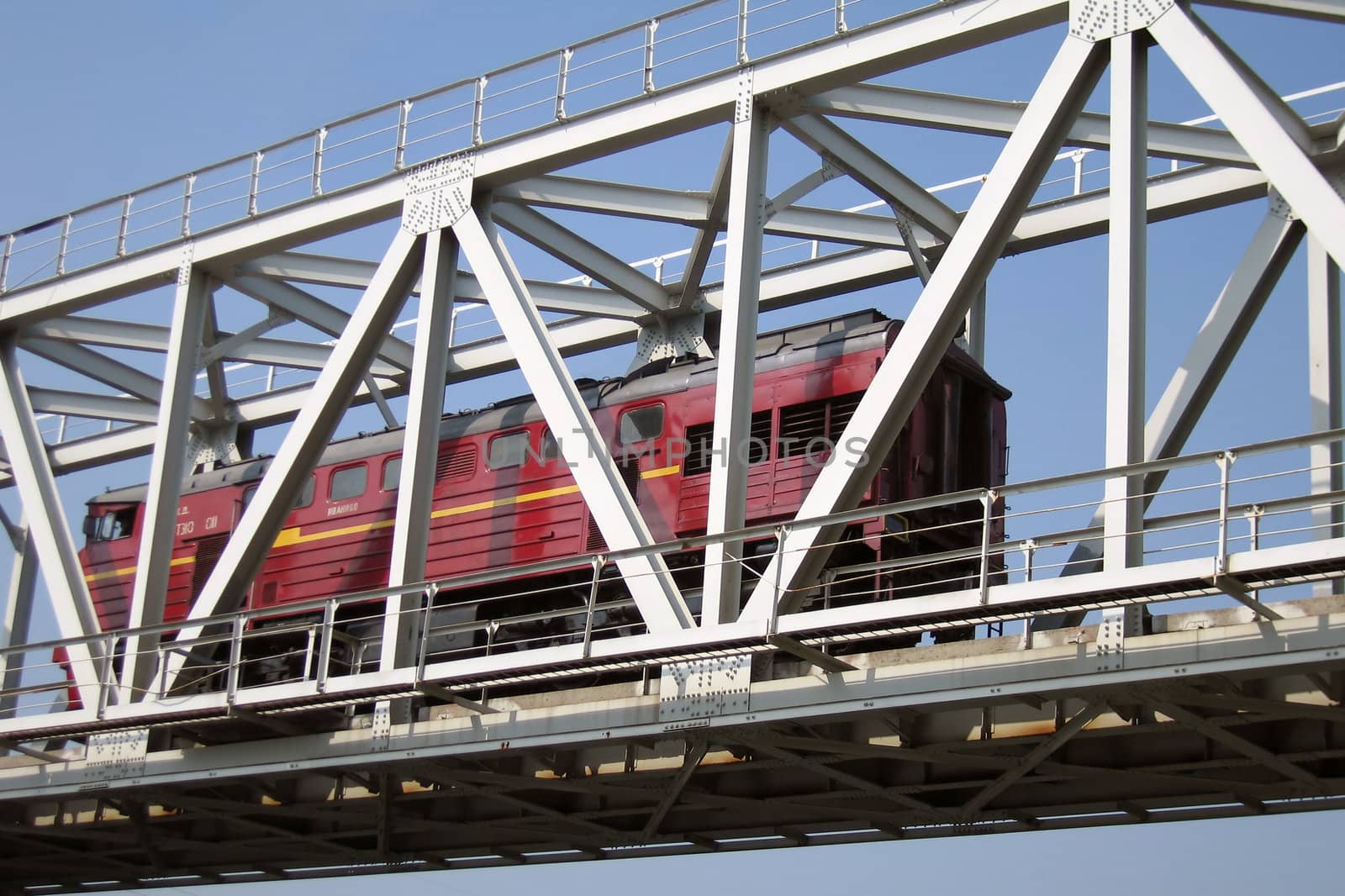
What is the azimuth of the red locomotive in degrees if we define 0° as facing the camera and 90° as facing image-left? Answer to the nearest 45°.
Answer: approximately 135°
